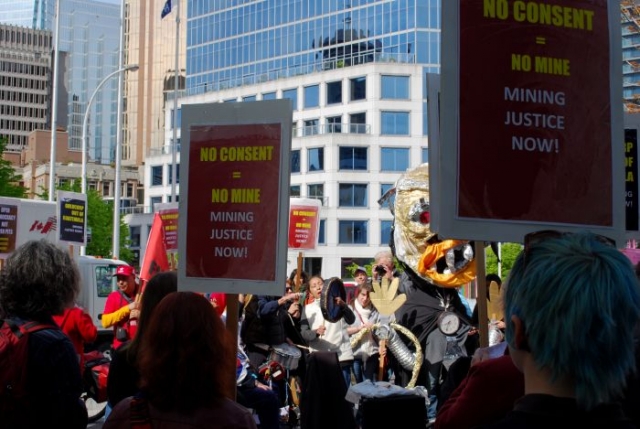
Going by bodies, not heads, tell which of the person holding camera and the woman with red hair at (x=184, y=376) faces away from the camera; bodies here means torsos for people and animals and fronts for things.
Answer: the woman with red hair

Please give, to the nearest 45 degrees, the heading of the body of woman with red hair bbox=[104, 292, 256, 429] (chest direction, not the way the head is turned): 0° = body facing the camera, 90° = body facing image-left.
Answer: approximately 180°

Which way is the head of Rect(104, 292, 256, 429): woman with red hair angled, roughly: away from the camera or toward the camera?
away from the camera

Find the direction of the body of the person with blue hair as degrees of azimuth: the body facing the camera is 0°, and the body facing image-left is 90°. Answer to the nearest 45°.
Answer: approximately 135°

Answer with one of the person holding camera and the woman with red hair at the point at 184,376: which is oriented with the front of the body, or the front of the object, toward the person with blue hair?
the person holding camera

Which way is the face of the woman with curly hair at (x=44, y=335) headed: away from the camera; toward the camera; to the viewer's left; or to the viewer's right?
away from the camera

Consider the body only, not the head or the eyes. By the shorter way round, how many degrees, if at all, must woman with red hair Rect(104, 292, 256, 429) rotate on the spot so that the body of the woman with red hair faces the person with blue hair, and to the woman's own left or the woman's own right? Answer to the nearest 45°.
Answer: approximately 135° to the woman's own right

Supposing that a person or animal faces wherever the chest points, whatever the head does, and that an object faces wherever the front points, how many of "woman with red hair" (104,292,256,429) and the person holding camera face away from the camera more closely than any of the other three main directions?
1

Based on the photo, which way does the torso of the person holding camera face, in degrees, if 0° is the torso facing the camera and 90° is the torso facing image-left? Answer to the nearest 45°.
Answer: approximately 0°
